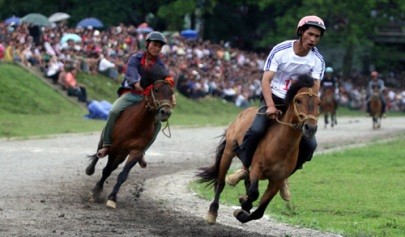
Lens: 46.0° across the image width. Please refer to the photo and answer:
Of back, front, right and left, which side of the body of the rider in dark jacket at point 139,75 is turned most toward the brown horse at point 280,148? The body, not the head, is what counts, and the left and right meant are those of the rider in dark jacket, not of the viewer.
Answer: front

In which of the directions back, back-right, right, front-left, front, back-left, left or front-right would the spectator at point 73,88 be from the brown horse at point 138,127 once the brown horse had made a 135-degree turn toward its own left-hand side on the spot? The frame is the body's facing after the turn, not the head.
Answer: front

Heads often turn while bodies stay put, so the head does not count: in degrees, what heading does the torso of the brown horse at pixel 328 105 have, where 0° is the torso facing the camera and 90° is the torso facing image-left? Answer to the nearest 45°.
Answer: approximately 0°

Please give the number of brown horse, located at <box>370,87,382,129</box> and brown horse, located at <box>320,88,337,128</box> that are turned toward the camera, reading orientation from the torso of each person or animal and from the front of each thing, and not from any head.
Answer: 2

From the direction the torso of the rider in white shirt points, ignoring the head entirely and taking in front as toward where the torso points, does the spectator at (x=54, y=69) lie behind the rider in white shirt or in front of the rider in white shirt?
behind

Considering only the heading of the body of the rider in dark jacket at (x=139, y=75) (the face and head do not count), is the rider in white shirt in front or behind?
in front

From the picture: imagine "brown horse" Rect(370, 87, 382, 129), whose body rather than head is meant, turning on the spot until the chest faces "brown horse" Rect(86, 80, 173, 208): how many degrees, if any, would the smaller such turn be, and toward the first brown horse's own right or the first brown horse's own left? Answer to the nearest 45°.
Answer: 0° — it already faces it

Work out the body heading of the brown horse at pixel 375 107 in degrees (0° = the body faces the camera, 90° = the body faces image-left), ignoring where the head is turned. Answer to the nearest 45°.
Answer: approximately 0°

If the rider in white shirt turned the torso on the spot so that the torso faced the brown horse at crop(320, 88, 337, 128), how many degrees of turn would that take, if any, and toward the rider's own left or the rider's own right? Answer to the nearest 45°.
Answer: approximately 135° to the rider's own left

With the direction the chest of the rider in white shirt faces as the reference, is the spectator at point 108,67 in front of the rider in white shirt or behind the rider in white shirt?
behind
